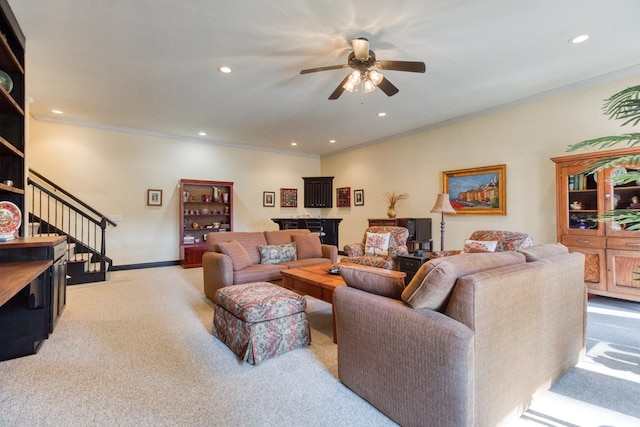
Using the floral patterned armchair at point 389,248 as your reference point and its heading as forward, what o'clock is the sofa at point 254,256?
The sofa is roughly at 1 o'clock from the floral patterned armchair.

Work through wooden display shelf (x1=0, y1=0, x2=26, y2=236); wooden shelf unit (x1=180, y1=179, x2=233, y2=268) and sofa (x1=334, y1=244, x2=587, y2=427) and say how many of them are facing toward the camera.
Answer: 1

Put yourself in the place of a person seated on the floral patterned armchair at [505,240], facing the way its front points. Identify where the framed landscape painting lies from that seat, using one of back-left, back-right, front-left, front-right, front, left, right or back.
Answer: back-right

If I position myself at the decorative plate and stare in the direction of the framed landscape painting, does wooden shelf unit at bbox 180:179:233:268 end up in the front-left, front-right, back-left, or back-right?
front-left

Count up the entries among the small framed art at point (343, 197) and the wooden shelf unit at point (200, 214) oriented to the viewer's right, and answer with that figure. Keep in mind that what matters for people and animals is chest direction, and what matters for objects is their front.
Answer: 0

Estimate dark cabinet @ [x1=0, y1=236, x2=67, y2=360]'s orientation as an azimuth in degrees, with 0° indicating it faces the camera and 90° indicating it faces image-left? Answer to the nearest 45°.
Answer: approximately 270°

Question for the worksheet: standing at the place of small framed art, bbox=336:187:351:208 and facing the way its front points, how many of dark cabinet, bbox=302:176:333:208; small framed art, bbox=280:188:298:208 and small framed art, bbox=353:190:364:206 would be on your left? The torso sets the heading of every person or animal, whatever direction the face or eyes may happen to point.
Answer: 1

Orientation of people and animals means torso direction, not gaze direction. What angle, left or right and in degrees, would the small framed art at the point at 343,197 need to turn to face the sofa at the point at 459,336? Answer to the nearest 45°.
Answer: approximately 45° to its left

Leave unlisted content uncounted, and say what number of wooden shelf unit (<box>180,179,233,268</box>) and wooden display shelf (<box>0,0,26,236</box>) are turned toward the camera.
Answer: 1

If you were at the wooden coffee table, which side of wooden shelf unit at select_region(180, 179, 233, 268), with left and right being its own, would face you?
front

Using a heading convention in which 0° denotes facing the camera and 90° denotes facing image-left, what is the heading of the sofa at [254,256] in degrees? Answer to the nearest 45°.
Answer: approximately 315°

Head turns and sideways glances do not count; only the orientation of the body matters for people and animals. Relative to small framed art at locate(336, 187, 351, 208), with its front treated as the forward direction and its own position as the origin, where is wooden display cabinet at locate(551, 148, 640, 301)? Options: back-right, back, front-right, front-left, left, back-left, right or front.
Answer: left

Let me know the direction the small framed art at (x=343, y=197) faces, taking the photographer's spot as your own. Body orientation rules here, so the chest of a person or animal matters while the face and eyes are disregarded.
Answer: facing the viewer and to the left of the viewer

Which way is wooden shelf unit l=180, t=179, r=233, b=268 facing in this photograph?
toward the camera

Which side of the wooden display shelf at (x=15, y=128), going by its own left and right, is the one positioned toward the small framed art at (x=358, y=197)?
front

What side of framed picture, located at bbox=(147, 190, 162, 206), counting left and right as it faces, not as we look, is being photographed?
front

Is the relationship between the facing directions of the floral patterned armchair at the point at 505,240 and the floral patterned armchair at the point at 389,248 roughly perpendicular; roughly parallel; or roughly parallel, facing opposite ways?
roughly parallel

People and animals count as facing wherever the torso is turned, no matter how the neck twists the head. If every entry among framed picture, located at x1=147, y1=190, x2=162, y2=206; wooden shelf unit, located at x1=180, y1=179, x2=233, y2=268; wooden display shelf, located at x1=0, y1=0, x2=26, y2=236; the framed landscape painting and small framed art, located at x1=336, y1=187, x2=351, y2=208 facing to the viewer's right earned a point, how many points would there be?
1
